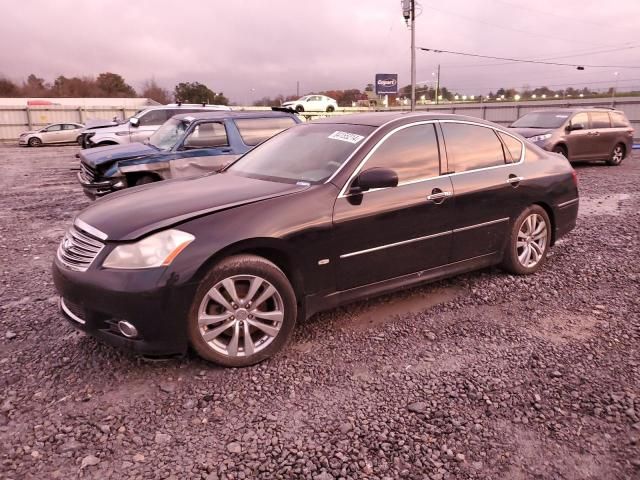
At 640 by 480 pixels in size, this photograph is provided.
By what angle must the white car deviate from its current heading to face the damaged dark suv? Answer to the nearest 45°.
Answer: approximately 90° to its left

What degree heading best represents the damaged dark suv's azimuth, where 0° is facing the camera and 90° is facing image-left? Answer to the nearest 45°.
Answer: approximately 45°

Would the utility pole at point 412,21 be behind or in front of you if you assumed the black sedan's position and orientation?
behind

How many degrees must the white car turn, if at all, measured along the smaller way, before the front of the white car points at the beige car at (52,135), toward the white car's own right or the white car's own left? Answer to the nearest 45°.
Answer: approximately 45° to the white car's own left

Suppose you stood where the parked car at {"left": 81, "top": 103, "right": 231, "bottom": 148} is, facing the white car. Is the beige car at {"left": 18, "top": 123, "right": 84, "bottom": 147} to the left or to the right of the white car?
left

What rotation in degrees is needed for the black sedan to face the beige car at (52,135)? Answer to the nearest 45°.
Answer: approximately 90° to its right

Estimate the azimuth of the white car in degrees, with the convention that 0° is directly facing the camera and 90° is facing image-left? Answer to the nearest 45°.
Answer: approximately 90°

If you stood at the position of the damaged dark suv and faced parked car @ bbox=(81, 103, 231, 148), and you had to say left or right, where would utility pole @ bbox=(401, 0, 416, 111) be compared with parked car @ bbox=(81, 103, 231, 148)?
right

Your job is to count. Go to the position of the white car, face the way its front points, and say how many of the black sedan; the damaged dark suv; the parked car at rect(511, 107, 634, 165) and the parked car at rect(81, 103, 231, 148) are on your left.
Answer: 4

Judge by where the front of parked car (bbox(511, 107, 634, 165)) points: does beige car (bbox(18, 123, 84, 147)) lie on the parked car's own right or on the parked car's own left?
on the parked car's own right

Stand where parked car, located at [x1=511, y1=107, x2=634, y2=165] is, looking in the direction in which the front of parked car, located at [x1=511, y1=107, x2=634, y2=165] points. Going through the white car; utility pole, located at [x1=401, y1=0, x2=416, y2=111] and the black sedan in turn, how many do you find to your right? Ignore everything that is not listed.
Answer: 2
